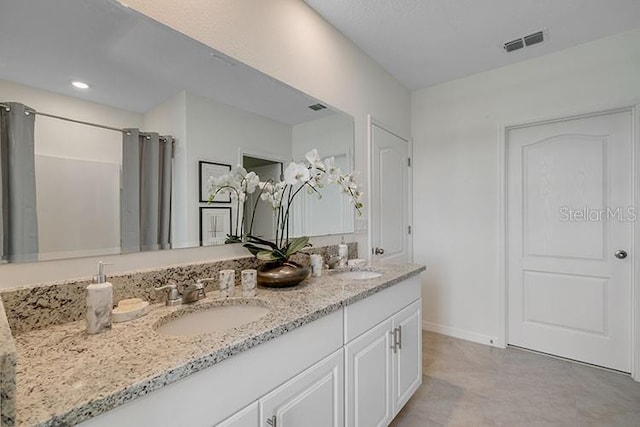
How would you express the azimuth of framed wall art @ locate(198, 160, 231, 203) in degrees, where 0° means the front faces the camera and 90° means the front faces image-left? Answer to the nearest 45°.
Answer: approximately 315°

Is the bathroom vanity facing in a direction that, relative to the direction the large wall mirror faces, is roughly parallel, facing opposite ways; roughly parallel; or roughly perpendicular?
roughly parallel

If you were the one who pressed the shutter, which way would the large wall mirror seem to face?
facing the viewer and to the right of the viewer

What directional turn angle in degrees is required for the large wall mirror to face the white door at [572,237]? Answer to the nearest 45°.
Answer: approximately 45° to its left

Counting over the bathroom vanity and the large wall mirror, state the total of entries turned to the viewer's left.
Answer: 0
